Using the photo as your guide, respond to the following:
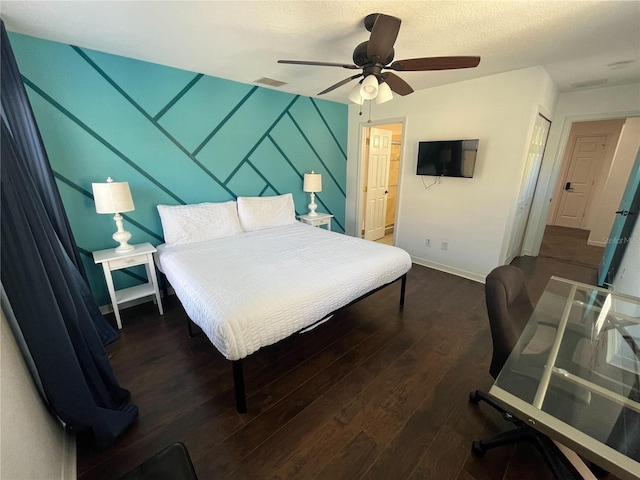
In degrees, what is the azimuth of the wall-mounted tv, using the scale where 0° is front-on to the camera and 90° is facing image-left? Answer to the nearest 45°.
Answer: approximately 45°

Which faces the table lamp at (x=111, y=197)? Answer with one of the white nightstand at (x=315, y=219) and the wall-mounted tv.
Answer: the wall-mounted tv

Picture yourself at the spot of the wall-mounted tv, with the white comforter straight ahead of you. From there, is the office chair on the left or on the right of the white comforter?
left

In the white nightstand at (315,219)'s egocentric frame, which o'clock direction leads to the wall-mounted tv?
The wall-mounted tv is roughly at 11 o'clock from the white nightstand.

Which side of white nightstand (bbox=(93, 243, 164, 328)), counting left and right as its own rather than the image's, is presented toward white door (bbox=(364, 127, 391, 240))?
left

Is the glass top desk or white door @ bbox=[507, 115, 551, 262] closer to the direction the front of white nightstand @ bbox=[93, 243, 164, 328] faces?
the glass top desk

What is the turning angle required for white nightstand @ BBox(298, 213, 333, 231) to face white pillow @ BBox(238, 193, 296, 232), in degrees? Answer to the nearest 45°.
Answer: approximately 90° to its right

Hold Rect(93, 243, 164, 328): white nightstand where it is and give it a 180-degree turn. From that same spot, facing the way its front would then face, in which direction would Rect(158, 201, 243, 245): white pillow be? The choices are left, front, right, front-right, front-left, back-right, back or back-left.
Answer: right

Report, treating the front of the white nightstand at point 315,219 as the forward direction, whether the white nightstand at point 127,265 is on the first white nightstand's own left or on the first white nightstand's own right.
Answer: on the first white nightstand's own right

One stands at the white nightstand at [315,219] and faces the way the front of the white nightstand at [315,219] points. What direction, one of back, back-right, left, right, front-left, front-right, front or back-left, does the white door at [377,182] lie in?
left

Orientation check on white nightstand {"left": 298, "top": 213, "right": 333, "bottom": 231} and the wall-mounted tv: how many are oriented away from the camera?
0

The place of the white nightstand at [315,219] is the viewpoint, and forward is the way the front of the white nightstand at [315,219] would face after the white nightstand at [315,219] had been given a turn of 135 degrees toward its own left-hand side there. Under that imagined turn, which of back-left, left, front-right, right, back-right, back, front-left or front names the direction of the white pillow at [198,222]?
back-left

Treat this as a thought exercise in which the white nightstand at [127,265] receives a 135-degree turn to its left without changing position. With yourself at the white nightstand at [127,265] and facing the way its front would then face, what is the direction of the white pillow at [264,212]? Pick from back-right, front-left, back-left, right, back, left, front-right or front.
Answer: front-right

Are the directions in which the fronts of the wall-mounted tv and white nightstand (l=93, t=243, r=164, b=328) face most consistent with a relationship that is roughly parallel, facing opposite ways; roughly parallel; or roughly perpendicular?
roughly perpendicular

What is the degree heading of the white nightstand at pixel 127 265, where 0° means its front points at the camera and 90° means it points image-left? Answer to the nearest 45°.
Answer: approximately 0°

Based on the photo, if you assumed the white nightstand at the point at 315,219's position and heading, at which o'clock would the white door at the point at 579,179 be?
The white door is roughly at 10 o'clock from the white nightstand.
